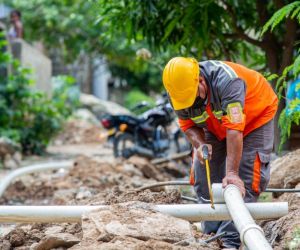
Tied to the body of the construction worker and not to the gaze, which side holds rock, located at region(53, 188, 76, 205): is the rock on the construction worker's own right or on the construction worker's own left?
on the construction worker's own right

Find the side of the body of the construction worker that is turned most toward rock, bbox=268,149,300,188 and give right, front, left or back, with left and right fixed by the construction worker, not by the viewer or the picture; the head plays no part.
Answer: back

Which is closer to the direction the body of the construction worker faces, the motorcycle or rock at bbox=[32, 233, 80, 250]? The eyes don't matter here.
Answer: the rock

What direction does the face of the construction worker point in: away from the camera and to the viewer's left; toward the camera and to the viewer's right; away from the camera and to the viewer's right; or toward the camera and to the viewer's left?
toward the camera and to the viewer's left

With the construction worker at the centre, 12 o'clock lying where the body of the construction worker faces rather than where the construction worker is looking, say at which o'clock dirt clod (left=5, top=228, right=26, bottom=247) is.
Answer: The dirt clod is roughly at 1 o'clock from the construction worker.

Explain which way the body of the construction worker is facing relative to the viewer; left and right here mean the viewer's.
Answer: facing the viewer and to the left of the viewer

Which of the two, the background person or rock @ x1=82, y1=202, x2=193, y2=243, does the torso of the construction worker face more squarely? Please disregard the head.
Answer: the rock

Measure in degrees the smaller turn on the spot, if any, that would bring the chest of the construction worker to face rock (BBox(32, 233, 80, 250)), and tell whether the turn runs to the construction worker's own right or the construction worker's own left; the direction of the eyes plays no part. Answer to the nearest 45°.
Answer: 0° — they already face it

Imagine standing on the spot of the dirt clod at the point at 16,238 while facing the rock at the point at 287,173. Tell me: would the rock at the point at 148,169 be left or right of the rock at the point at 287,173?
left
